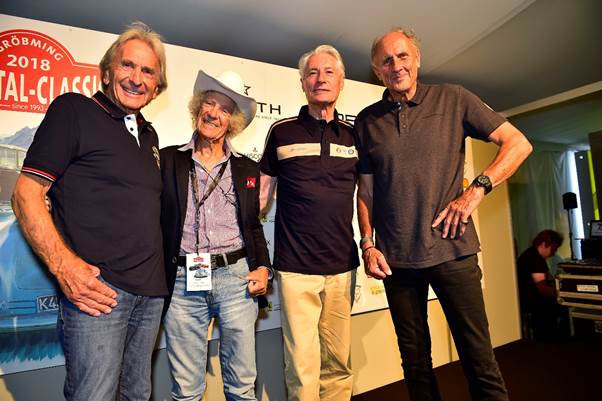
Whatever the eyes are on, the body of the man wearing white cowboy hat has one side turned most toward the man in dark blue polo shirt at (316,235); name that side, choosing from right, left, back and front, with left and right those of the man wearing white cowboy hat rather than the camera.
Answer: left

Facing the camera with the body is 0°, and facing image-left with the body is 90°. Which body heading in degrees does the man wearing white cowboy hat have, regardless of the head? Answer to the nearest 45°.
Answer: approximately 0°

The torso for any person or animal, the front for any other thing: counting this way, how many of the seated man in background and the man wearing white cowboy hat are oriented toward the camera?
1

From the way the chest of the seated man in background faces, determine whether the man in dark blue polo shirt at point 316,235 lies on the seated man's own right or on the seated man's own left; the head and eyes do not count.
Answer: on the seated man's own right

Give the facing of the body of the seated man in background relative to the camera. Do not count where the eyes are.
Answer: to the viewer's right

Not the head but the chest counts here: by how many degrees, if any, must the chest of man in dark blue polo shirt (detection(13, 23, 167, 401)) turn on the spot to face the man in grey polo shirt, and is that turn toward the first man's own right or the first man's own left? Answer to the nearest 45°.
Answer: approximately 45° to the first man's own left

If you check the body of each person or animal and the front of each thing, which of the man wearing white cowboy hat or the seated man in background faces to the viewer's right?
the seated man in background

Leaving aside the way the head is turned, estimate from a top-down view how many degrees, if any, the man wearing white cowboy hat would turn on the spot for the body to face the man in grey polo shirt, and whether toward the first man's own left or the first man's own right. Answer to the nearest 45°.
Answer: approximately 90° to the first man's own left

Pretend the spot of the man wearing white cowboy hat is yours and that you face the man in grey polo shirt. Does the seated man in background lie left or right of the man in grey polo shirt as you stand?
left

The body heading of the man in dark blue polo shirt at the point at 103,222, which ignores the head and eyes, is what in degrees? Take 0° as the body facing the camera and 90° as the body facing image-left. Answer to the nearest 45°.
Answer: approximately 315°

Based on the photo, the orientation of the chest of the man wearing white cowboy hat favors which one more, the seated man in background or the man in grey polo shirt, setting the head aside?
the man in grey polo shirt

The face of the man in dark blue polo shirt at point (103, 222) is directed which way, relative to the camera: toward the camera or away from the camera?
toward the camera

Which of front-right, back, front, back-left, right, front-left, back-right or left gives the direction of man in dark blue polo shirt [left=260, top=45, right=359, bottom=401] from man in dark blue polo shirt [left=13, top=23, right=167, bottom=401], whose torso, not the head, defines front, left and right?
front-left

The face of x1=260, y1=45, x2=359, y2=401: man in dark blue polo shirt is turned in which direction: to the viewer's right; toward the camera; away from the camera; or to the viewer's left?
toward the camera

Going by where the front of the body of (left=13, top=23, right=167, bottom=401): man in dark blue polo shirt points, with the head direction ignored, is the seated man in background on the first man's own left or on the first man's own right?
on the first man's own left
